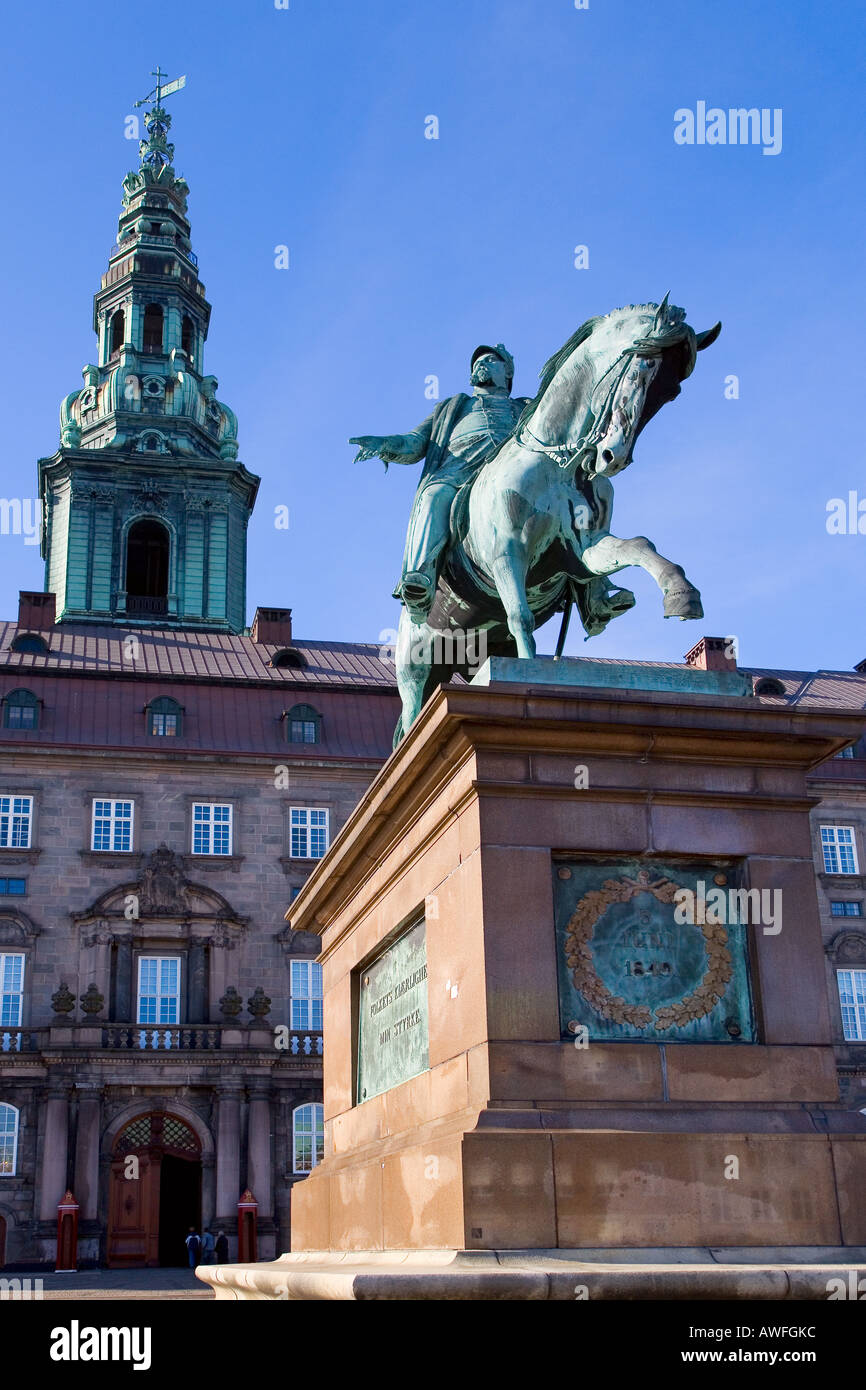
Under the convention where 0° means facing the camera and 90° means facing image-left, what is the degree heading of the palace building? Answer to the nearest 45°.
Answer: approximately 0°

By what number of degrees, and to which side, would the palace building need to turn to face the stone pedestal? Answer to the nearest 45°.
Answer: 0° — it already faces it
